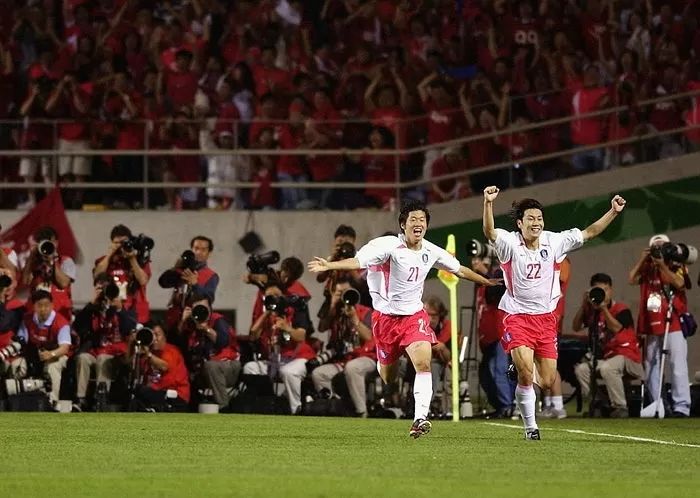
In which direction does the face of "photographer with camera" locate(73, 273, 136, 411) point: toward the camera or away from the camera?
toward the camera

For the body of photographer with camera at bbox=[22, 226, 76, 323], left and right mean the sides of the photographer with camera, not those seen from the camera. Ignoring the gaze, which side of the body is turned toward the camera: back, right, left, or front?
front

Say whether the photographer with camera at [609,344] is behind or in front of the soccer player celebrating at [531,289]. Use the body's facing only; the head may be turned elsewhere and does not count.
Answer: behind

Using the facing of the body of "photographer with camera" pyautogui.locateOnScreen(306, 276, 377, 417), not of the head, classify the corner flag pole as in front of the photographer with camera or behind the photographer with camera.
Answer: in front

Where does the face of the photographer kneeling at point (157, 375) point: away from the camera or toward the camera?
toward the camera

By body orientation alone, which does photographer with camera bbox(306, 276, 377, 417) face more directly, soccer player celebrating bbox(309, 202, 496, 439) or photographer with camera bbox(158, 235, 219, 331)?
the soccer player celebrating

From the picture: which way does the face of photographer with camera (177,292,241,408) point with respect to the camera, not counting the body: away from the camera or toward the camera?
toward the camera

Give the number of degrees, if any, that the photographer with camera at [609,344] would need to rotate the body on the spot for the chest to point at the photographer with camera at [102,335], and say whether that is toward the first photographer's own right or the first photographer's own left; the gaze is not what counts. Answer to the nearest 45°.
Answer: approximately 45° to the first photographer's own right

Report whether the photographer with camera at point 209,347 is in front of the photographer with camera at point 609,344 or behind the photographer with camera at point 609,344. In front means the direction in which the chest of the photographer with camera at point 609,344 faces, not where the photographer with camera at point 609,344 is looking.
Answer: in front

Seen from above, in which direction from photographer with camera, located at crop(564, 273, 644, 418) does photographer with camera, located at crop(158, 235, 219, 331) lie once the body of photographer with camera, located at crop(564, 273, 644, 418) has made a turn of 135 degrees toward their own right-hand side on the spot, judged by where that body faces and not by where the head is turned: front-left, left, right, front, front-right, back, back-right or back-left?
left

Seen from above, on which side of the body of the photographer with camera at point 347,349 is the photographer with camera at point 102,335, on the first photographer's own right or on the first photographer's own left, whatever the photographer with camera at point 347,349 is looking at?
on the first photographer's own right

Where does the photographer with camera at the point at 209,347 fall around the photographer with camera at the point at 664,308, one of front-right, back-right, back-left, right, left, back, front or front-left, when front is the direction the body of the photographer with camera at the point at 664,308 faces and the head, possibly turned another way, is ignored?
back-right

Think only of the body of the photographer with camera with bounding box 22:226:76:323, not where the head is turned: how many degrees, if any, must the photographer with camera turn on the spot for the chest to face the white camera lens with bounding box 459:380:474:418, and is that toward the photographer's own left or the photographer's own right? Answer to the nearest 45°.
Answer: approximately 90° to the photographer's own left

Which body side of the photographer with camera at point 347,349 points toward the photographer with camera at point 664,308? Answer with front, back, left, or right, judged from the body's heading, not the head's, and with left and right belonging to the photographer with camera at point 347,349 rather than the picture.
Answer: left

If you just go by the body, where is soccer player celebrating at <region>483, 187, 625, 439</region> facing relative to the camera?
toward the camera
